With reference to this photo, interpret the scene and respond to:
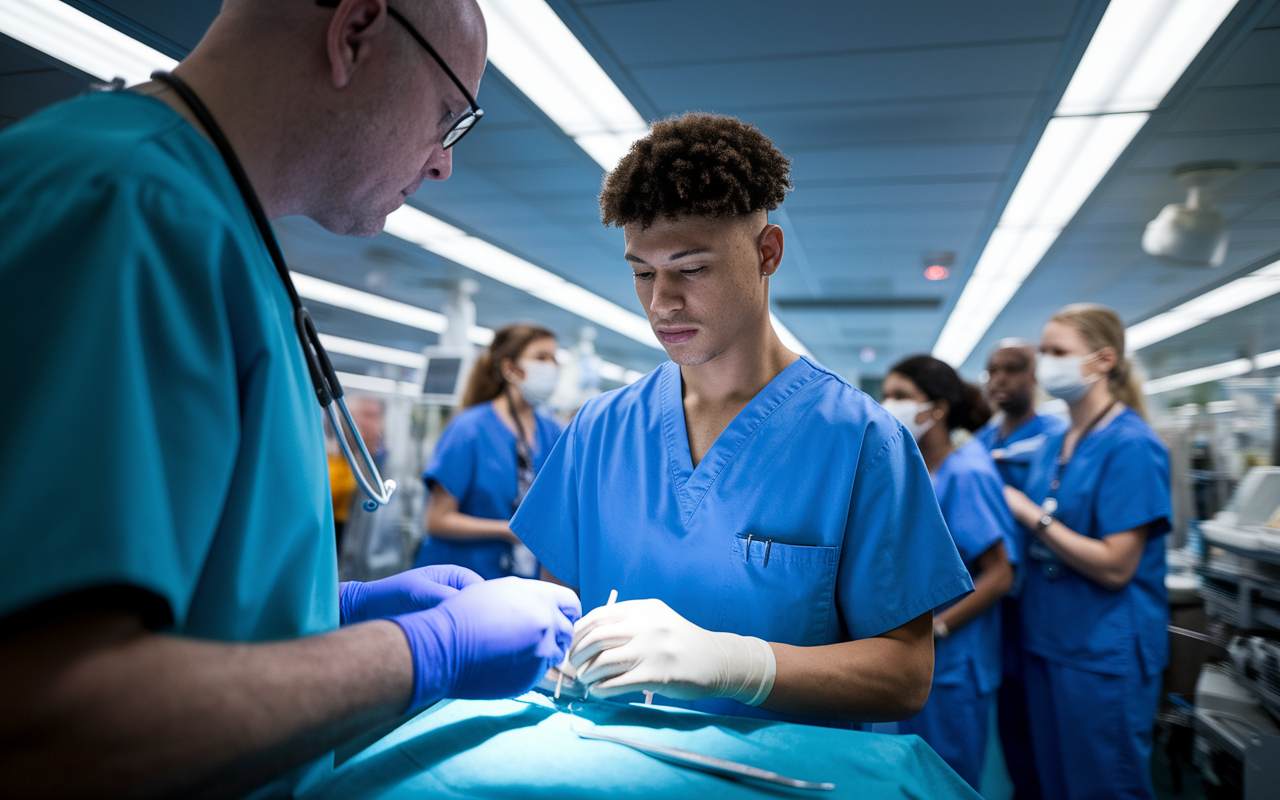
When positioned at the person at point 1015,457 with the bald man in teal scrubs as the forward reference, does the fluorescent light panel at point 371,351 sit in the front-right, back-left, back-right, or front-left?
back-right

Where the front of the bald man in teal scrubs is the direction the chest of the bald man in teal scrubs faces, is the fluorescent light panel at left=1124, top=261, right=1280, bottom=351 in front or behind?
in front

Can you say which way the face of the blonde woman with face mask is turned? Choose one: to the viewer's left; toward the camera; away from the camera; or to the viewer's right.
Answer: to the viewer's left

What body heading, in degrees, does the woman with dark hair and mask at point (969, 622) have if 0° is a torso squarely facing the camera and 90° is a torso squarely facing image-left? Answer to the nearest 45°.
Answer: approximately 90°

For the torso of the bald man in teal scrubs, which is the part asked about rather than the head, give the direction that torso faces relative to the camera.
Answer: to the viewer's right

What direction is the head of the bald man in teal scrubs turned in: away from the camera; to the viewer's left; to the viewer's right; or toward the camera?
to the viewer's right

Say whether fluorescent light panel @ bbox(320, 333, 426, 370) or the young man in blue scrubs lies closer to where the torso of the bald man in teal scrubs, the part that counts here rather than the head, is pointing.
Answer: the young man in blue scrubs

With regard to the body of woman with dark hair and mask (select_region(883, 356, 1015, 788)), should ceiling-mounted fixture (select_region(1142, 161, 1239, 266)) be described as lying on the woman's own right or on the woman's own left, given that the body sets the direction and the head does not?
on the woman's own right

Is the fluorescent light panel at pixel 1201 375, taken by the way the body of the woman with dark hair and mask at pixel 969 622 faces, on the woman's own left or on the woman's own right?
on the woman's own right

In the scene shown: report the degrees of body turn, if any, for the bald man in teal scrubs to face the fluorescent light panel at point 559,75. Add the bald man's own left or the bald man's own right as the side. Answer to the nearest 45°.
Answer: approximately 45° to the bald man's own left

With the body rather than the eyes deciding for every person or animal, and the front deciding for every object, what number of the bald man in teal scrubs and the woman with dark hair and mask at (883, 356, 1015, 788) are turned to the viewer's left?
1

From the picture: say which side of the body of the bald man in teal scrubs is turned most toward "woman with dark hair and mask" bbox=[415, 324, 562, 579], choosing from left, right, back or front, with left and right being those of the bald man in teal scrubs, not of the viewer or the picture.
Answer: left

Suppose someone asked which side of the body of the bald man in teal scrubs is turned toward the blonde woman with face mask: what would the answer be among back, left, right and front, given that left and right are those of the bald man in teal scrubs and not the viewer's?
front

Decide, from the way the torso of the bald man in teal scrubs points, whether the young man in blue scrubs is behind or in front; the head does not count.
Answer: in front
